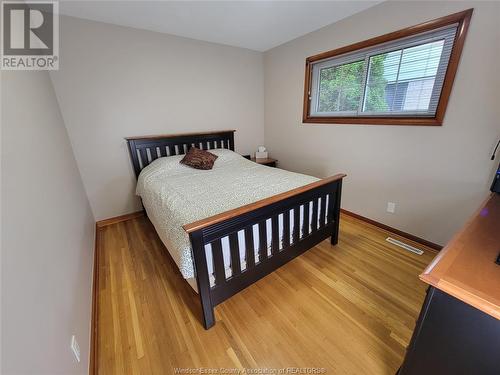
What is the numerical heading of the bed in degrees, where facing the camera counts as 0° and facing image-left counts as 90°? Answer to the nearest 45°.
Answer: approximately 315°

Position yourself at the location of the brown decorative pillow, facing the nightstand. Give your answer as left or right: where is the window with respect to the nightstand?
right

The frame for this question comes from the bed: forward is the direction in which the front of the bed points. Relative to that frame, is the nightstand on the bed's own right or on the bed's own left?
on the bed's own left

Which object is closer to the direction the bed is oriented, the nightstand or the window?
the window

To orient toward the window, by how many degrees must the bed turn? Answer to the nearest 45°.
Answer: approximately 90° to its left
